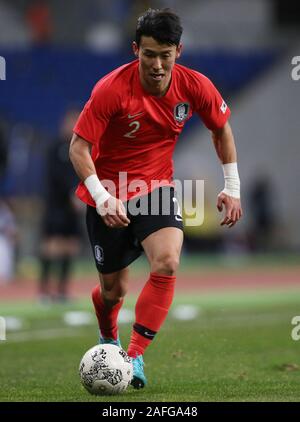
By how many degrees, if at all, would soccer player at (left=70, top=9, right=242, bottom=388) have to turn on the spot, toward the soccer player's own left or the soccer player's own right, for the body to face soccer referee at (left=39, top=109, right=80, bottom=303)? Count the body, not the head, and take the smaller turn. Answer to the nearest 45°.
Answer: approximately 180°

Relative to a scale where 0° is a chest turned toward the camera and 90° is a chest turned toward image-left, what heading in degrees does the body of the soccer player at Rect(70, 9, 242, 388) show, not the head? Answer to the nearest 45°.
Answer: approximately 0°
